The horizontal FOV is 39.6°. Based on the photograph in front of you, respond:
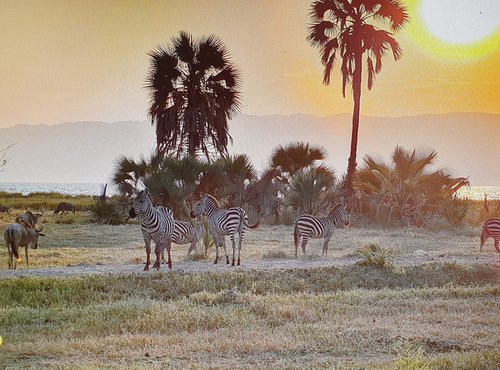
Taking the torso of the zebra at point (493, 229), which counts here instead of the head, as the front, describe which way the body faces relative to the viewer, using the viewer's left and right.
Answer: facing to the right of the viewer

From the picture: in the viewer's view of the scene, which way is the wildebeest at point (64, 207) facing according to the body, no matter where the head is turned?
to the viewer's left

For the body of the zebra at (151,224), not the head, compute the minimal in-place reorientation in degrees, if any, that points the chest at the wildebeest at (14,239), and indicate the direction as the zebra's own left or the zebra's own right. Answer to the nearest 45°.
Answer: approximately 90° to the zebra's own right

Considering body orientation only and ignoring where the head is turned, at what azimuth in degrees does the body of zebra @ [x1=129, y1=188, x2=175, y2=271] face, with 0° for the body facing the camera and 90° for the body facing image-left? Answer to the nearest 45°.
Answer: approximately 45°

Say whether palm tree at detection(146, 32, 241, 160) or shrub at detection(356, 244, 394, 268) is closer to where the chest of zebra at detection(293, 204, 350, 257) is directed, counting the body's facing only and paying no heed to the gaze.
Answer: the shrub

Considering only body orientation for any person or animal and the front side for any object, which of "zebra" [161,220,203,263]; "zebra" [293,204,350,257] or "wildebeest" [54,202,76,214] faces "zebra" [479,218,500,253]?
"zebra" [293,204,350,257]

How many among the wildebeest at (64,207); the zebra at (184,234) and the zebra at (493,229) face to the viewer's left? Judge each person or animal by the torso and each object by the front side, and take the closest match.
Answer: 2

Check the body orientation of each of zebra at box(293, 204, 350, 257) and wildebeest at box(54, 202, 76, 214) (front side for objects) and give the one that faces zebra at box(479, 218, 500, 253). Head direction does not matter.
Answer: zebra at box(293, 204, 350, 257)

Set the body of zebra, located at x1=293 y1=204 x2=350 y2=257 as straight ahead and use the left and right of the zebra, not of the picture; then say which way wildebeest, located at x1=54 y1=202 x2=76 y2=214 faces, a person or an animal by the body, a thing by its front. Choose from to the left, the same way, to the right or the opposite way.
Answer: the opposite way

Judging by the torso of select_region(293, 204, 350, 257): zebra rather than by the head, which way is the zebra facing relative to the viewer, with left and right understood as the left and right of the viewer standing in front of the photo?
facing to the right of the viewer

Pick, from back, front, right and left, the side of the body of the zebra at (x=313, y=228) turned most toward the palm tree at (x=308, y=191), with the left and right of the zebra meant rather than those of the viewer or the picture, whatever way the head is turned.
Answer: left

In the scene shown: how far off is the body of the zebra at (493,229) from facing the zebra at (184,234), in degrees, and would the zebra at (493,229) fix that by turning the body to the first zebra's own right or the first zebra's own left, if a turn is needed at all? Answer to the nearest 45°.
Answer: approximately 135° to the first zebra's own right
